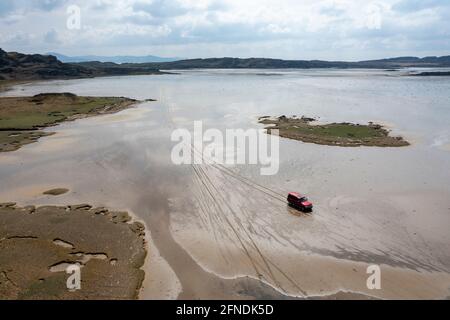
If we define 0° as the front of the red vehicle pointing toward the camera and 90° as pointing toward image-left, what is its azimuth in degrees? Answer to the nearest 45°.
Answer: approximately 315°
